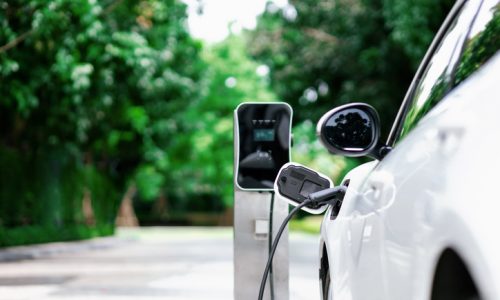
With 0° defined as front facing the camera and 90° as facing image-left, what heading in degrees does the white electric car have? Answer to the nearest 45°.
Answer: approximately 135°

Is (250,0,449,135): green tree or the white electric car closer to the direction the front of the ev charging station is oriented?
the white electric car

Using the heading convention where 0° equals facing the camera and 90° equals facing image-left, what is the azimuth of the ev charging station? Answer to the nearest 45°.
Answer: approximately 0°

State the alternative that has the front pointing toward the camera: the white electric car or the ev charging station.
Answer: the ev charging station

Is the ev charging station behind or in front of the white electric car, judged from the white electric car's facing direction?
in front

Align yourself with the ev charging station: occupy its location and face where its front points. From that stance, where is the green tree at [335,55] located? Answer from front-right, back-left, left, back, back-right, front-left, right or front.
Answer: back

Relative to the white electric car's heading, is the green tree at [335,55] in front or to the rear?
in front

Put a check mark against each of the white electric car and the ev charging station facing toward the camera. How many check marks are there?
1

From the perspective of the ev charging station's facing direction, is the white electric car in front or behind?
in front
